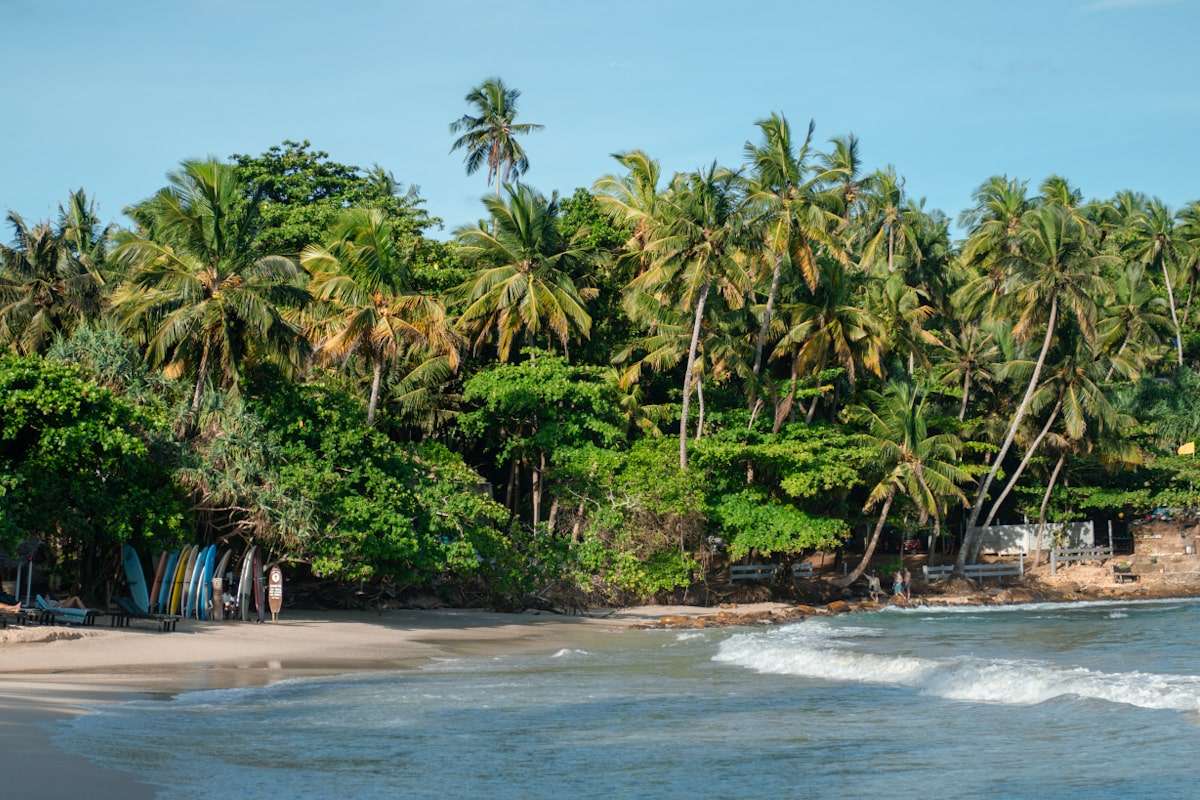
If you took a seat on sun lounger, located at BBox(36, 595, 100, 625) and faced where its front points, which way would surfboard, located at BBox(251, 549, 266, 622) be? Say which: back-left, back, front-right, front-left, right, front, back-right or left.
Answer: front-left

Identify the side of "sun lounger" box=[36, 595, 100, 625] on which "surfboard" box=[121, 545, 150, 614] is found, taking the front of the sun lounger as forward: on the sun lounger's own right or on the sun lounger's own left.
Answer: on the sun lounger's own left

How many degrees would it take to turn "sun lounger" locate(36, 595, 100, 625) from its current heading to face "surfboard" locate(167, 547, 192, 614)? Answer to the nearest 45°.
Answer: approximately 45° to its left

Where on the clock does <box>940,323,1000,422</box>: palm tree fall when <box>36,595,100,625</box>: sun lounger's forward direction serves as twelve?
The palm tree is roughly at 11 o'clock from the sun lounger.

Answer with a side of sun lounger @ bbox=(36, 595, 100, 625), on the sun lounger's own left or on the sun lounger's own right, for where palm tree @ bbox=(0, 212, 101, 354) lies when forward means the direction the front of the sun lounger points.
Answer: on the sun lounger's own left

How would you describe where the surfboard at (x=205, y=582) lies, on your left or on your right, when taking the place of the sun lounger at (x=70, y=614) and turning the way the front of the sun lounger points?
on your left

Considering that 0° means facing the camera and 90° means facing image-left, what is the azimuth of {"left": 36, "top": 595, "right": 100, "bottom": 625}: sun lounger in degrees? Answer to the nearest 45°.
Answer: approximately 270°
